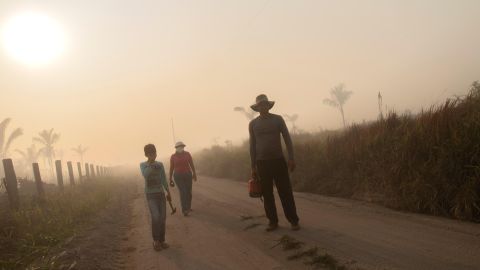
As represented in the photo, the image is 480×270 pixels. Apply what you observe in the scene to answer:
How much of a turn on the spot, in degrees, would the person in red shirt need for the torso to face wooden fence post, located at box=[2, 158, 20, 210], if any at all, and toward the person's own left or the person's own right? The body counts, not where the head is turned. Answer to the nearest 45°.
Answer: approximately 90° to the person's own right

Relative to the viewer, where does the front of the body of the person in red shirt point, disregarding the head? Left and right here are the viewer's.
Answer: facing the viewer

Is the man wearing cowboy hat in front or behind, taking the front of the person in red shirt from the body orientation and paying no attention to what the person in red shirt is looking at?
in front

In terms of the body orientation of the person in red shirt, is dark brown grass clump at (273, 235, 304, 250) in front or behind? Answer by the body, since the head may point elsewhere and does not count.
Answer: in front

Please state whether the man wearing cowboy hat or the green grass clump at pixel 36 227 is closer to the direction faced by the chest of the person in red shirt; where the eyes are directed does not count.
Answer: the man wearing cowboy hat

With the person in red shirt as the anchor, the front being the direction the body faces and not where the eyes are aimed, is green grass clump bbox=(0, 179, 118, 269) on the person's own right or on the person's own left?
on the person's own right

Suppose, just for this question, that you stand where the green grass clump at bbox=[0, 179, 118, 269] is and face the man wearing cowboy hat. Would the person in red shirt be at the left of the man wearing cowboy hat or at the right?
left

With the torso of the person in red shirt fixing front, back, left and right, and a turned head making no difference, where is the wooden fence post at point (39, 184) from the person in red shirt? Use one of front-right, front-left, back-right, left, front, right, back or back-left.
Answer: back-right

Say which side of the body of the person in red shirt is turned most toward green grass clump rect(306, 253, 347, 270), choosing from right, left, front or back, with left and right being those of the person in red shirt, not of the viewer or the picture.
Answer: front
